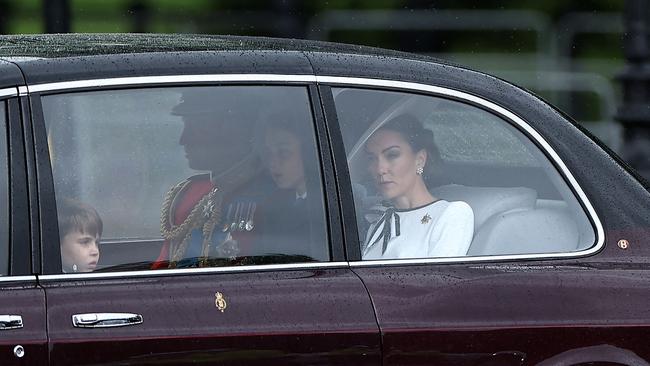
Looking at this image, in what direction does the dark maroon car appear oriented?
to the viewer's left

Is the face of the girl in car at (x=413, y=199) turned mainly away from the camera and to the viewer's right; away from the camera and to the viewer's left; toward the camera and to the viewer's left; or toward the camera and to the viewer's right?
toward the camera and to the viewer's left

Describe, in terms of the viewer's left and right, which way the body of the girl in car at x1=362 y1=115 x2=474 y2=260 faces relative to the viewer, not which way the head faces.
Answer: facing the viewer and to the left of the viewer

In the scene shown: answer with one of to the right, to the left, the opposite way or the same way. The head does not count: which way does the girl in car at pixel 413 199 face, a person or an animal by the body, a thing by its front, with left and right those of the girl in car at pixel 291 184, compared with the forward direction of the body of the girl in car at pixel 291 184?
the same way

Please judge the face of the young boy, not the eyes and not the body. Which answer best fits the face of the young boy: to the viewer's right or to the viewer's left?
to the viewer's right

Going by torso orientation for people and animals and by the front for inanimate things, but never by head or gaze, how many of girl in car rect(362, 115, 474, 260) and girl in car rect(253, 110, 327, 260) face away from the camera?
0
